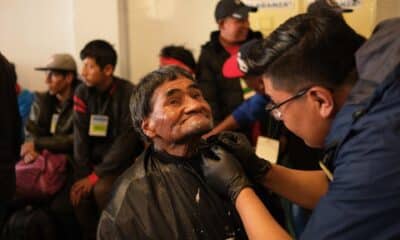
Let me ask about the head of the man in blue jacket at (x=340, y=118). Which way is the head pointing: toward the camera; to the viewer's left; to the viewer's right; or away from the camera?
to the viewer's left

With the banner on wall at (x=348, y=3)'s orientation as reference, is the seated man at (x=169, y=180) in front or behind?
in front

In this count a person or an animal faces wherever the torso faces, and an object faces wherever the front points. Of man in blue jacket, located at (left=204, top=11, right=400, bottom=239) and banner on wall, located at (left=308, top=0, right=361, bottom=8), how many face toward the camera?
1

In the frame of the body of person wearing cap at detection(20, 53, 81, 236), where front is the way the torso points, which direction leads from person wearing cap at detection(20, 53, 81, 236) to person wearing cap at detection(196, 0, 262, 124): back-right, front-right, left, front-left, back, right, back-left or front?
left

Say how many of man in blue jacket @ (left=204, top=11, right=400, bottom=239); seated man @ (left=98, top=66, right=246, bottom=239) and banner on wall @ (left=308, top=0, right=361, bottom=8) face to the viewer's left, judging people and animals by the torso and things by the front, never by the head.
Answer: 1

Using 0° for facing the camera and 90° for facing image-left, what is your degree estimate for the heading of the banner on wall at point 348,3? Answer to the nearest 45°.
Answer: approximately 0°

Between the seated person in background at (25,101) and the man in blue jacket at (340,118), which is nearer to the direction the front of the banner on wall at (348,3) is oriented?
the man in blue jacket

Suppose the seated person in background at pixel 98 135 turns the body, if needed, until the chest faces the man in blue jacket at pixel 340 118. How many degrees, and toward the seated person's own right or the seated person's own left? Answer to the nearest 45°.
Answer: approximately 45° to the seated person's own left

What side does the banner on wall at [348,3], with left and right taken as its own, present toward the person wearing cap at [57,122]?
right

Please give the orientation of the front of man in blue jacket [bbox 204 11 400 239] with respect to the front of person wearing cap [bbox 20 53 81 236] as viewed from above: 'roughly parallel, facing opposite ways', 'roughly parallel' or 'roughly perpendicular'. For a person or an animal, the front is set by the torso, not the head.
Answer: roughly perpendicular

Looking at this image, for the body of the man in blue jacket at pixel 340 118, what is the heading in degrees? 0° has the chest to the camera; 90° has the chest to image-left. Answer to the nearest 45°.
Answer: approximately 90°
